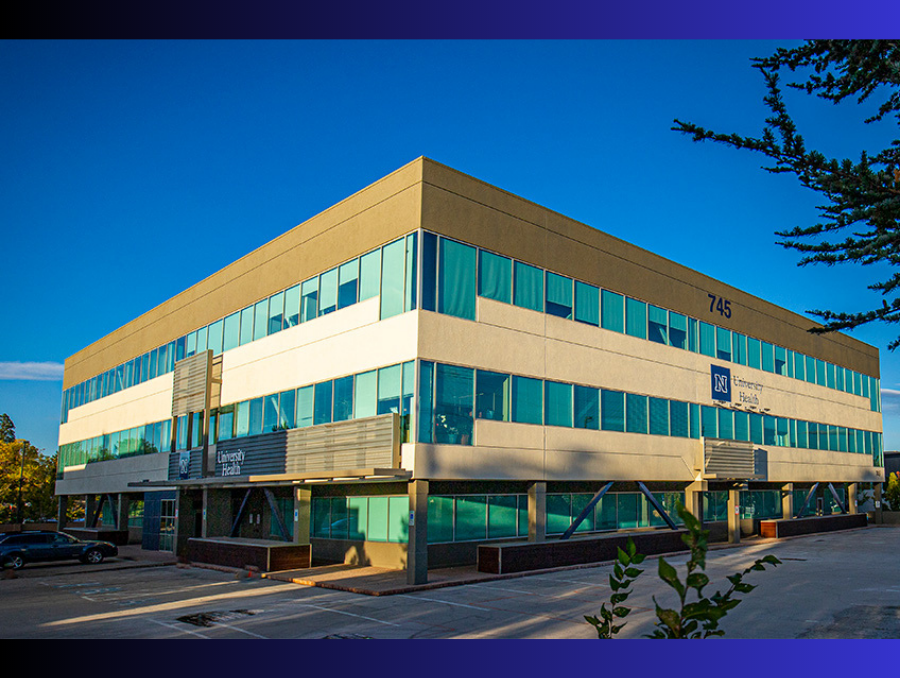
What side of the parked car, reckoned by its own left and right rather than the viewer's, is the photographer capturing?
right
